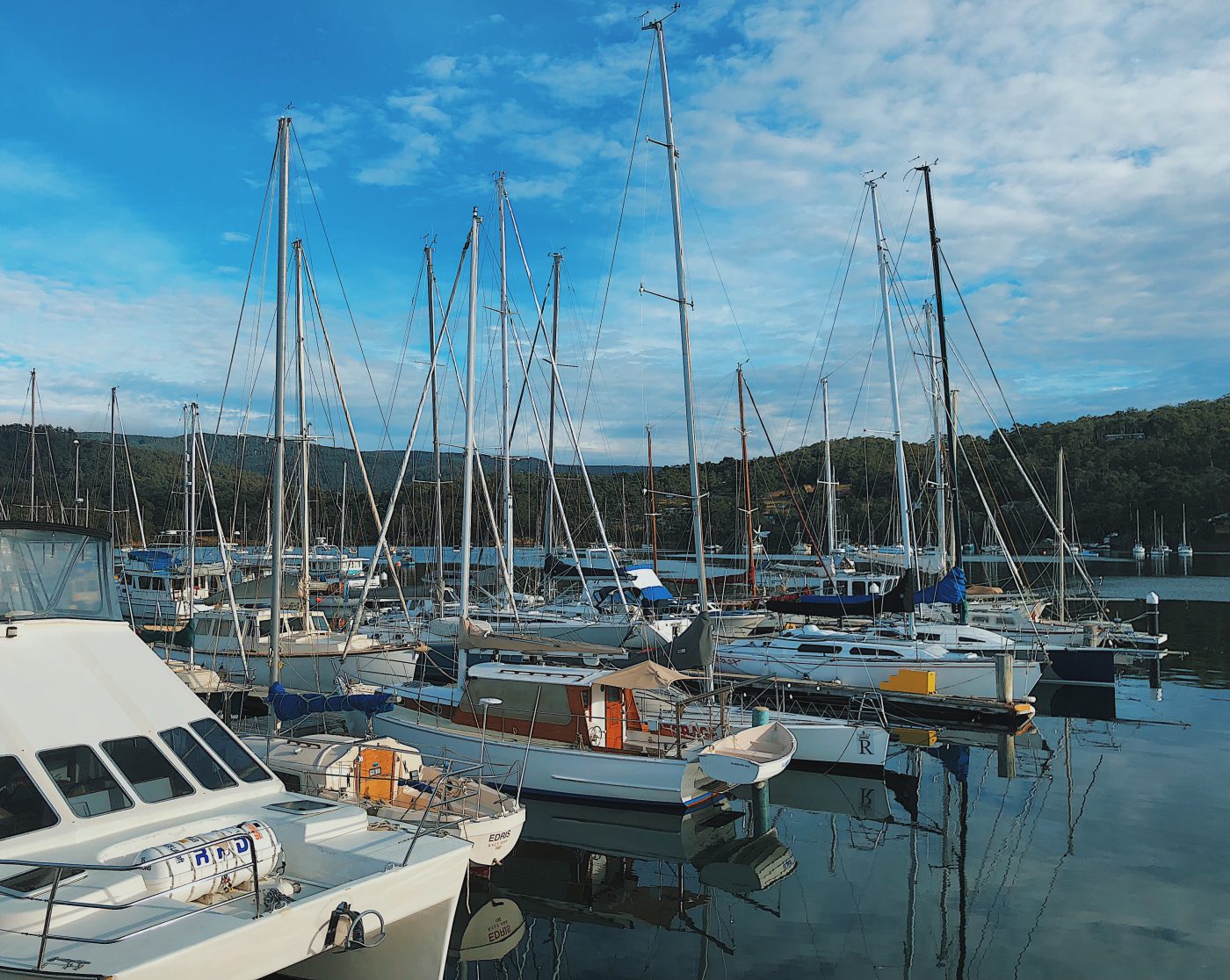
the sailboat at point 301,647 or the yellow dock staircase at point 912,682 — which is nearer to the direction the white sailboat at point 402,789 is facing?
the sailboat

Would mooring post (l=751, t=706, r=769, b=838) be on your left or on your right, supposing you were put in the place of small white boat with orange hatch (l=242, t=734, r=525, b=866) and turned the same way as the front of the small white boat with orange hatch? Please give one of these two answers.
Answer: on your right

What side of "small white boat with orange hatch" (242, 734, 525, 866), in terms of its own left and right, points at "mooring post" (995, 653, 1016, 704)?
right

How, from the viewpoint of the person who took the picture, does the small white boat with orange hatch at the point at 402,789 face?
facing away from the viewer and to the left of the viewer

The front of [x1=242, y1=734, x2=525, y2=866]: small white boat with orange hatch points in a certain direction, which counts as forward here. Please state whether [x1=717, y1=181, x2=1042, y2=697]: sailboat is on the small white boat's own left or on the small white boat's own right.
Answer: on the small white boat's own right

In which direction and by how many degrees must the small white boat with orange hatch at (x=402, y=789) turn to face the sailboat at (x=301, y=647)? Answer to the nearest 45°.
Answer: approximately 45° to its right
